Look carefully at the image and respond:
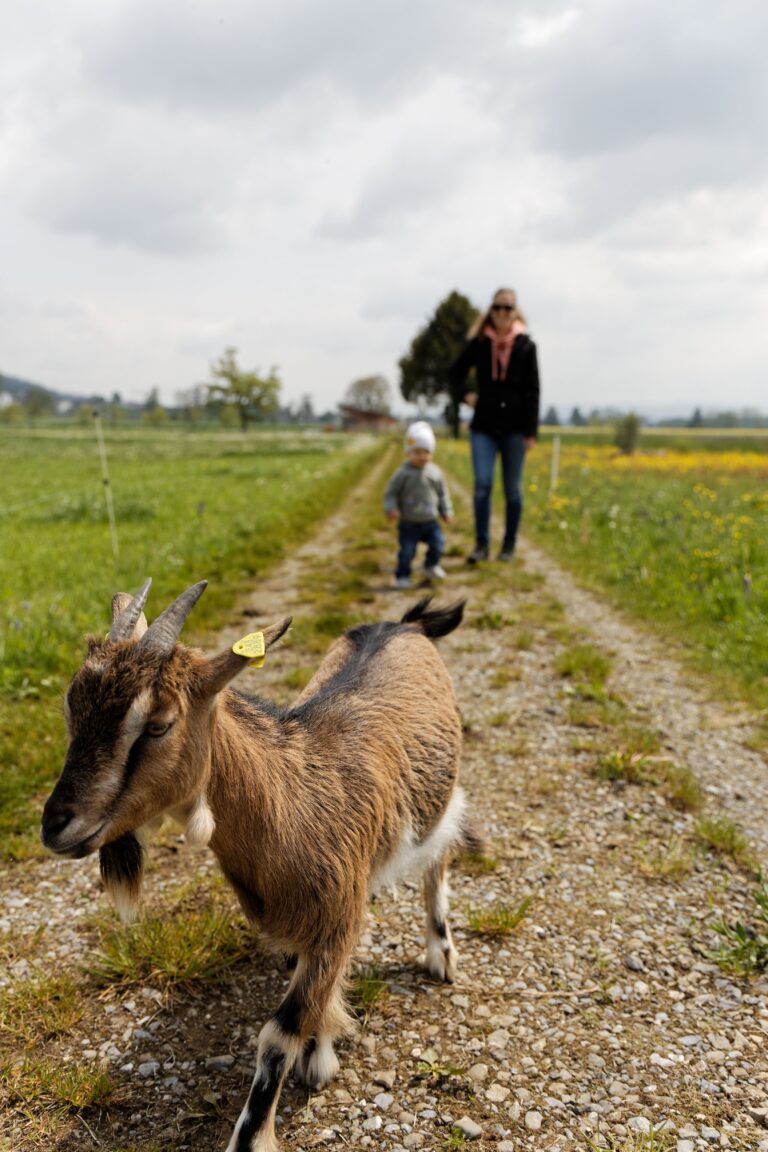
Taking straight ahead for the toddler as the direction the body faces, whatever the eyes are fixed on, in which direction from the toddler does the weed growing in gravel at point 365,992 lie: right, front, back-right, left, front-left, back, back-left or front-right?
front

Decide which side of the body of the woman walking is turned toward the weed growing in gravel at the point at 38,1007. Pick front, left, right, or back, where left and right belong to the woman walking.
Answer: front

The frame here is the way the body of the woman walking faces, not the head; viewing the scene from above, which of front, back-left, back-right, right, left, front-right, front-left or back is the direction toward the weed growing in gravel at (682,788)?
front

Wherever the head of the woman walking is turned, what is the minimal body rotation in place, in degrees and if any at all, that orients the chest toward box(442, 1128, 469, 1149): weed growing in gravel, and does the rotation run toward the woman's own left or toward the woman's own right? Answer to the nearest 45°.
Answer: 0° — they already face it

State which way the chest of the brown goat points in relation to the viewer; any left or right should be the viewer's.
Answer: facing the viewer and to the left of the viewer

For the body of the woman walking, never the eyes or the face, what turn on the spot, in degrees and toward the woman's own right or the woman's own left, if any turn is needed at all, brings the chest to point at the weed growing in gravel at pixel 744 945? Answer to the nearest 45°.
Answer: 0° — they already face it

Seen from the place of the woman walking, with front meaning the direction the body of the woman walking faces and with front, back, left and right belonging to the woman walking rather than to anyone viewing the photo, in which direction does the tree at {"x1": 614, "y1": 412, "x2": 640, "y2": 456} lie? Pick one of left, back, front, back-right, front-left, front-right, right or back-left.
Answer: back

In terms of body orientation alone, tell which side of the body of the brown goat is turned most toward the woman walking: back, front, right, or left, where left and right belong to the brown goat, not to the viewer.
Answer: back

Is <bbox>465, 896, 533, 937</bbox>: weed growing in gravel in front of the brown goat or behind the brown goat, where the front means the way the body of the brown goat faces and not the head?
behind

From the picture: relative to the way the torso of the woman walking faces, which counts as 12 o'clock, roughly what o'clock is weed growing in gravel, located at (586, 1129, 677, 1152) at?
The weed growing in gravel is roughly at 12 o'clock from the woman walking.

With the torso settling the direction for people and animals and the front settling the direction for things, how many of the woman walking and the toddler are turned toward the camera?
2

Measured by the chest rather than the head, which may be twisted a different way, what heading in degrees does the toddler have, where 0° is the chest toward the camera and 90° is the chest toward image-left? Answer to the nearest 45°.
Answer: approximately 0°

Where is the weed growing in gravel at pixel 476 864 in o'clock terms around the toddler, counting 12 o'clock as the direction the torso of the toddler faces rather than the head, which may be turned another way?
The weed growing in gravel is roughly at 12 o'clock from the toddler.

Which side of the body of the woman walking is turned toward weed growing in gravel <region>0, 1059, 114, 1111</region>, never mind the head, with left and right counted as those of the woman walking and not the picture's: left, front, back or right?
front

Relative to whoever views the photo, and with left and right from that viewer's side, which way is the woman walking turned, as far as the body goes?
facing the viewer

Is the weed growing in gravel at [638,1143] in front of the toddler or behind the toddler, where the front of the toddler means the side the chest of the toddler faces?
in front
